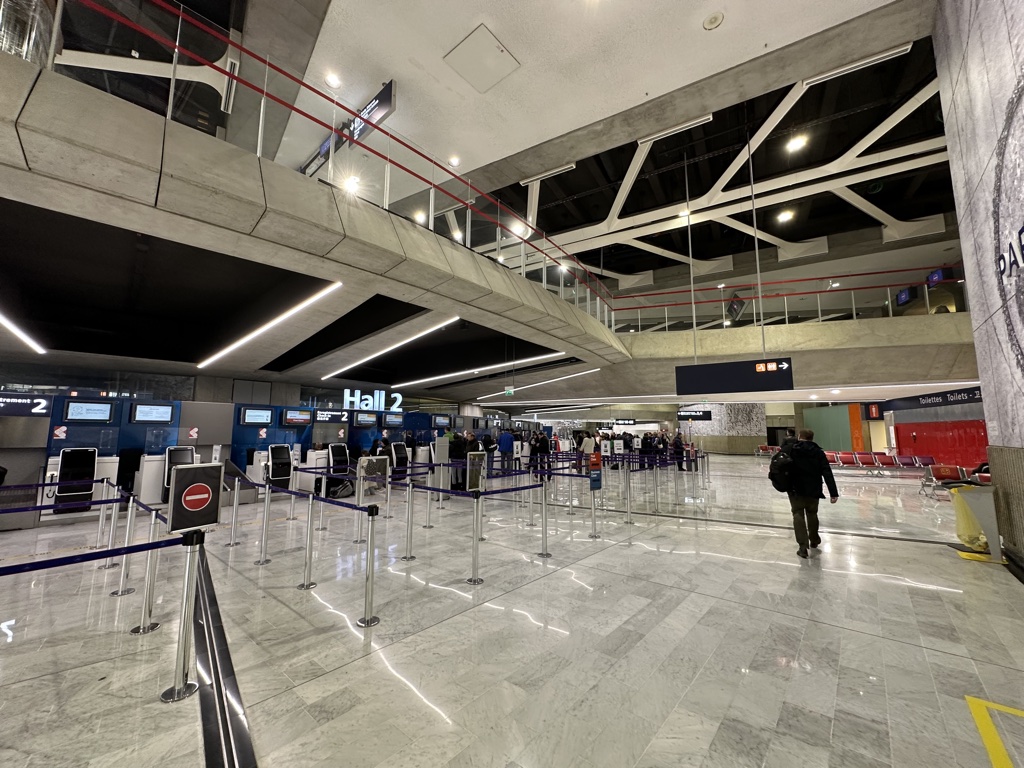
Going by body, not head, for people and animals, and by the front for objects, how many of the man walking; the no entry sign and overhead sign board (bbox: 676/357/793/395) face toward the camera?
2

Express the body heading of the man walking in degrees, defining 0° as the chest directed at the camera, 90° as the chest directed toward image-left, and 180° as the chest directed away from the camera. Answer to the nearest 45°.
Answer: approximately 180°

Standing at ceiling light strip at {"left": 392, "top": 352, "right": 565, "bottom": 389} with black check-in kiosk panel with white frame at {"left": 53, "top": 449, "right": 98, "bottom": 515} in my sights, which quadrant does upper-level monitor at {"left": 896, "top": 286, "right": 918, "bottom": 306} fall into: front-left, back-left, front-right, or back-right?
back-left

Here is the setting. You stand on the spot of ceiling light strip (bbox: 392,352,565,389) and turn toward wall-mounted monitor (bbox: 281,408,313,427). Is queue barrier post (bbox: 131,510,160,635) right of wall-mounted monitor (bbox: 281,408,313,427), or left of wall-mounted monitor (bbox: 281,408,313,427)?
left

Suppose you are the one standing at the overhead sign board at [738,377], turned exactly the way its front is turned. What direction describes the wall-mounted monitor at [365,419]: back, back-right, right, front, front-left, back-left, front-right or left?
right

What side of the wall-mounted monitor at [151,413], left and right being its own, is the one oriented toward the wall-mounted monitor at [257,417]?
left

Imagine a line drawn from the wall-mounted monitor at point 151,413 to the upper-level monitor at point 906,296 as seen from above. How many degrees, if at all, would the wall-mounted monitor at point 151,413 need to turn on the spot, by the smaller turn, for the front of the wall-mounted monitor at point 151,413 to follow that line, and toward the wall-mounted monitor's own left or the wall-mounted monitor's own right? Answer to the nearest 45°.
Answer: approximately 45° to the wall-mounted monitor's own left

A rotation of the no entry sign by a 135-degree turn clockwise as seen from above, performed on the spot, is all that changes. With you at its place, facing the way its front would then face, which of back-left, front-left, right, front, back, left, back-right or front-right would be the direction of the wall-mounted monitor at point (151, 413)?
front-right

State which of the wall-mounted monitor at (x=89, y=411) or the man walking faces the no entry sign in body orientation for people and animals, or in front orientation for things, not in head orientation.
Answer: the wall-mounted monitor

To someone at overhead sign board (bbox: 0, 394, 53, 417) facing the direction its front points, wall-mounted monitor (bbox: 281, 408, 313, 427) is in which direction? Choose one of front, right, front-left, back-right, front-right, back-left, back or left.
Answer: left

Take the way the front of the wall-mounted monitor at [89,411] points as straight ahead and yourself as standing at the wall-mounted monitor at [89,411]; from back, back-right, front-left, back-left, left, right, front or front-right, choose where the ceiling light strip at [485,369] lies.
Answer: left

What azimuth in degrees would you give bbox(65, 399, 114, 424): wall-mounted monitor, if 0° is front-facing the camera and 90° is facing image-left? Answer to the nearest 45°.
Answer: approximately 0°
